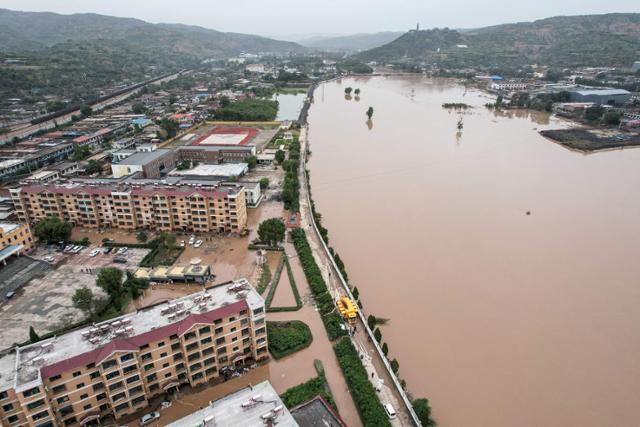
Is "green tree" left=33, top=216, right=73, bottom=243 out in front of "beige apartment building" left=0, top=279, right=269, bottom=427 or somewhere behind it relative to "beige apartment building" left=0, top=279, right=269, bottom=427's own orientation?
behind

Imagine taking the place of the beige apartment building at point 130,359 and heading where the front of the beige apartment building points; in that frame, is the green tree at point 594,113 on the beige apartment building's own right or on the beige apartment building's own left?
on the beige apartment building's own left

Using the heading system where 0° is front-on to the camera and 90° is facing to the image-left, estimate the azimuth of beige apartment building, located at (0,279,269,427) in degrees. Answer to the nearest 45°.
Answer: approximately 315°

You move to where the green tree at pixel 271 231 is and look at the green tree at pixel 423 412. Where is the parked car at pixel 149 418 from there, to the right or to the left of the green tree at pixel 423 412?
right

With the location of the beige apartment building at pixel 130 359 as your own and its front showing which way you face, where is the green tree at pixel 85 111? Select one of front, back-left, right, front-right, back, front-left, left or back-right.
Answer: back-left

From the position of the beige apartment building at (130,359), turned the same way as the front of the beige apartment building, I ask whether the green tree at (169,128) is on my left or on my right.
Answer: on my left

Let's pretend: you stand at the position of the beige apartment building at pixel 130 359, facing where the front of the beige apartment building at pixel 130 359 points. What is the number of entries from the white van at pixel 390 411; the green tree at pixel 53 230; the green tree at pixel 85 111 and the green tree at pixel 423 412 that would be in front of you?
2

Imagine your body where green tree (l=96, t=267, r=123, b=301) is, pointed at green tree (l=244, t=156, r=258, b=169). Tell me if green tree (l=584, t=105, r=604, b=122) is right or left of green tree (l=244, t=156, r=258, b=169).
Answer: right

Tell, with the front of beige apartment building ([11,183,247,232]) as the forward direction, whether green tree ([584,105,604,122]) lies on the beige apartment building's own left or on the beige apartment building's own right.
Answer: on the beige apartment building's own left

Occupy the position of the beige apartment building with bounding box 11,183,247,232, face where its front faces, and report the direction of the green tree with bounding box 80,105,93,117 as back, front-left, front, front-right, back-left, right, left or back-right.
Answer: back

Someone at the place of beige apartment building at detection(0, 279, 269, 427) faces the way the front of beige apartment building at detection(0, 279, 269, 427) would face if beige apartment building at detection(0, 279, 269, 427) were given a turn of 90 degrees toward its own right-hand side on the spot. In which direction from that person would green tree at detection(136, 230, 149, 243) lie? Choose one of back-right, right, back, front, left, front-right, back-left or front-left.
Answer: back-right

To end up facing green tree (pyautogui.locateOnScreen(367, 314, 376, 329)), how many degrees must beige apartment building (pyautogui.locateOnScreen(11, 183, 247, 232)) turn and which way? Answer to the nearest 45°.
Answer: approximately 45° to its left
